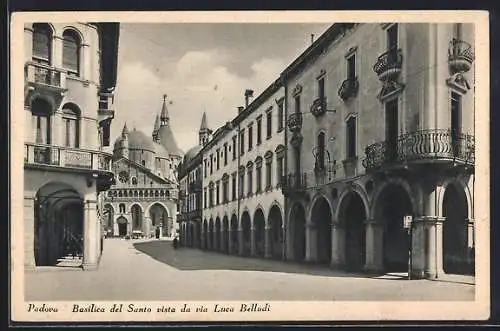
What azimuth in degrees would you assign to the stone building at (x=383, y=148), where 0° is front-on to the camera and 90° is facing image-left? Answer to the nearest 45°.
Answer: approximately 45°
